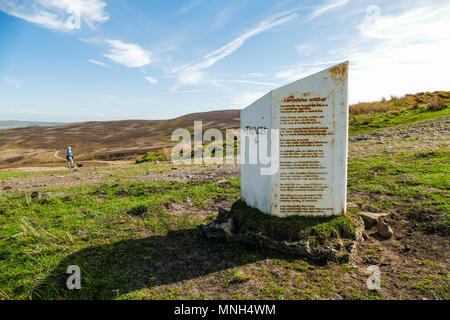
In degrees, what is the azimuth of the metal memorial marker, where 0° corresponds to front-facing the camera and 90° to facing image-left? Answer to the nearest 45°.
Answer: approximately 0°
